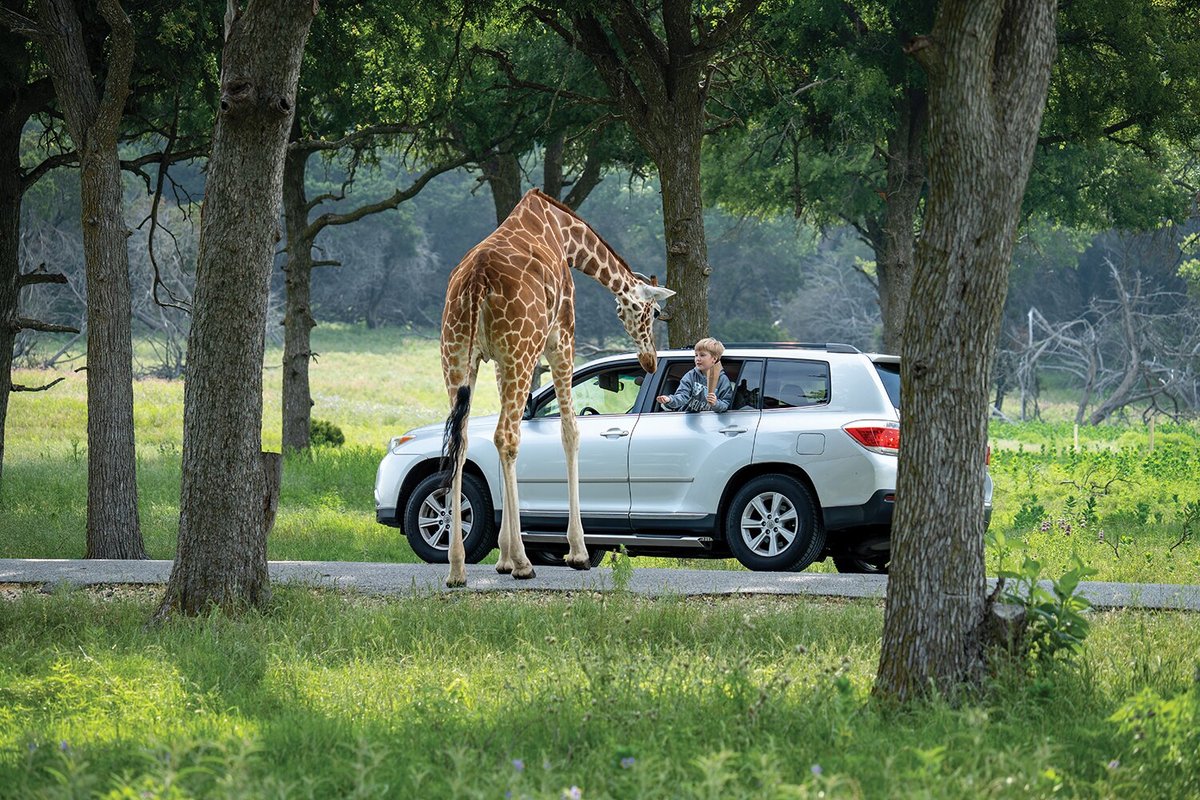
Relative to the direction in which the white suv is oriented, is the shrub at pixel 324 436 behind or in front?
in front

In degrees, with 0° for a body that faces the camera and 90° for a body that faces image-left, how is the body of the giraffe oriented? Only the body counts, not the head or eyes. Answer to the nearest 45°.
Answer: approximately 225°

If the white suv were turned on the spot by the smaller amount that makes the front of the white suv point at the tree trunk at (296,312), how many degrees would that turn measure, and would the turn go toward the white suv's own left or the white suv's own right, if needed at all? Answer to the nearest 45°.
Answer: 0° — it already faces it

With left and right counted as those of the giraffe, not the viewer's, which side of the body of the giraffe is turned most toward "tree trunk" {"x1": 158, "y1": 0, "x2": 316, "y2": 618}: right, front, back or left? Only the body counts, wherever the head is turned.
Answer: back

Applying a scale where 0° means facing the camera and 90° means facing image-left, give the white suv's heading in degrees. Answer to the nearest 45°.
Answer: approximately 135°

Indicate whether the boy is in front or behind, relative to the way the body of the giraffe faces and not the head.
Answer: in front

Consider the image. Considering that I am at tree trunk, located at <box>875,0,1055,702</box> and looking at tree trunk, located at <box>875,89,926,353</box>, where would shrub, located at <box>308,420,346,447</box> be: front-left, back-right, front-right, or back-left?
front-left

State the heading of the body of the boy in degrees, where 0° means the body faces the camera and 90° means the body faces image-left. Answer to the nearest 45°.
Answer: approximately 45°

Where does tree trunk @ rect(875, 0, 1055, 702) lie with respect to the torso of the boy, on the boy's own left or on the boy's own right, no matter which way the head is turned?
on the boy's own left

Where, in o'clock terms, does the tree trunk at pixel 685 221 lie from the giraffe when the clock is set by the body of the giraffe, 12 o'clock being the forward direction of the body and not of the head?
The tree trunk is roughly at 11 o'clock from the giraffe.

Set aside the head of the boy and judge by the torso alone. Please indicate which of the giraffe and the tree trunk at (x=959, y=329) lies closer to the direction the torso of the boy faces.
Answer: the giraffe

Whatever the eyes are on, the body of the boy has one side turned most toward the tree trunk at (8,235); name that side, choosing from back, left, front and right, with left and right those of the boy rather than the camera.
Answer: right
